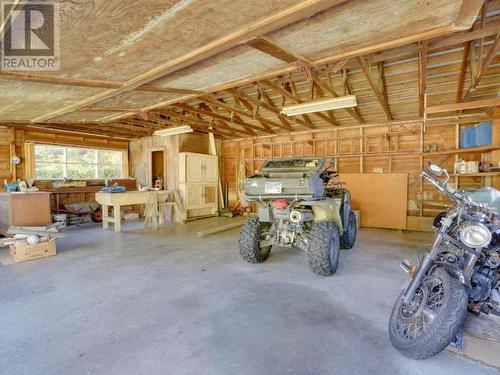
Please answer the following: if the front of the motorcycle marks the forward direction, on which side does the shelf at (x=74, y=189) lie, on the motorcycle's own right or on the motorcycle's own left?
on the motorcycle's own right

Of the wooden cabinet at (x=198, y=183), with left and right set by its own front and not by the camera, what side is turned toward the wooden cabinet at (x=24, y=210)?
right

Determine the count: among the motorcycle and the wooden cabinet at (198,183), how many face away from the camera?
0

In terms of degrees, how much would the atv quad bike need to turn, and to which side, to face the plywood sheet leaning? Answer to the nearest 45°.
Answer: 0° — it already faces it

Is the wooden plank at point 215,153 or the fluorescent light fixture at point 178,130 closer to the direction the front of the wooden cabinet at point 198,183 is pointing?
the fluorescent light fixture

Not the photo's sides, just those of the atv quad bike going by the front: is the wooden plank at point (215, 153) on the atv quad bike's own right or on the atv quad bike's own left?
on the atv quad bike's own left

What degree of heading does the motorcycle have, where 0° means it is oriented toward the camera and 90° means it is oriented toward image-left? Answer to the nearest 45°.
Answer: approximately 45°

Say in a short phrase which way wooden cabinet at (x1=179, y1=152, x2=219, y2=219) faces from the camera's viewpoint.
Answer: facing the viewer and to the right of the viewer

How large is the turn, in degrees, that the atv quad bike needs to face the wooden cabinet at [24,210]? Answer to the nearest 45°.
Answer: approximately 135° to its left

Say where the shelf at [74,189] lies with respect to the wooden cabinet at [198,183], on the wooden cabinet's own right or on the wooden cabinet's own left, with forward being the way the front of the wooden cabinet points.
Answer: on the wooden cabinet's own right

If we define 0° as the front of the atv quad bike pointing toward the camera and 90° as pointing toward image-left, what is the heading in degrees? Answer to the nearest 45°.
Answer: approximately 225°

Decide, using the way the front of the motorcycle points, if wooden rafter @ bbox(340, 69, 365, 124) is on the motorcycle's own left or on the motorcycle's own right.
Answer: on the motorcycle's own right

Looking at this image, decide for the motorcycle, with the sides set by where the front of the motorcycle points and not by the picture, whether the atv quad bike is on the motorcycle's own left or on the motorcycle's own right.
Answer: on the motorcycle's own right
